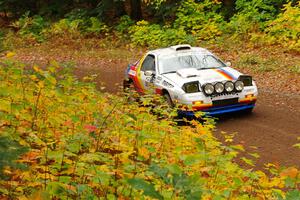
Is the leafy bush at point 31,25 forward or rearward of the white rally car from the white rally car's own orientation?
rearward

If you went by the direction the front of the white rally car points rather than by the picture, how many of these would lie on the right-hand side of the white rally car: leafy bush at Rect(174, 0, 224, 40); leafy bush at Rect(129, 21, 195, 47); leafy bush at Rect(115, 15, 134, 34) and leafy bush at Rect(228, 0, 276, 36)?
0

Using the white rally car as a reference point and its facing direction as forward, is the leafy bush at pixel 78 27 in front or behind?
behind

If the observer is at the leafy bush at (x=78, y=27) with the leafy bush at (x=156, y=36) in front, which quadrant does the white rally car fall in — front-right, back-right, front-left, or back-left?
front-right

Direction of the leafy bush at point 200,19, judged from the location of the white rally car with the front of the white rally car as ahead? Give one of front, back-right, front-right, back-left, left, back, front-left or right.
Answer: back-left

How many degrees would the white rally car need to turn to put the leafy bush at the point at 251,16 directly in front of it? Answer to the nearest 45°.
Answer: approximately 135° to its left

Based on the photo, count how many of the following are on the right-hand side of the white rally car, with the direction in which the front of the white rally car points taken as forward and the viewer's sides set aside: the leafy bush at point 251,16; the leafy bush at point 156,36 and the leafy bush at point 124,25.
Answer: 0

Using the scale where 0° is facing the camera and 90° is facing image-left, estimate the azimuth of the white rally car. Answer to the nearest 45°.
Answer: approximately 315°

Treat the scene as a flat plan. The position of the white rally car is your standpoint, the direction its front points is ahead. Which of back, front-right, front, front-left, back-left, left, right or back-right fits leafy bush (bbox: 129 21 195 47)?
back-left

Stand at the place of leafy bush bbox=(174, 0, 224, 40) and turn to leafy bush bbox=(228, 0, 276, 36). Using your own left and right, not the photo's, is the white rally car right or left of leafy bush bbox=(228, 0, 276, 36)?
right

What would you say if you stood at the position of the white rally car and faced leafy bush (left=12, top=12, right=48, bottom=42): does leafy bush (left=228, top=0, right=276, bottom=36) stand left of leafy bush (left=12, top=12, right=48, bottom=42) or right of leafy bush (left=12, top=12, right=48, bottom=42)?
right
